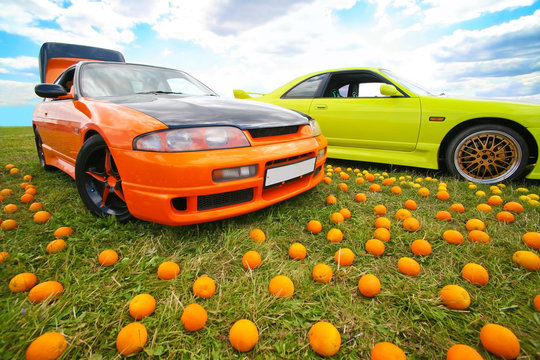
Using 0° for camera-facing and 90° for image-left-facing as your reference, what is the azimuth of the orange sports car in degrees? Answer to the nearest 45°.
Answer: approximately 315°

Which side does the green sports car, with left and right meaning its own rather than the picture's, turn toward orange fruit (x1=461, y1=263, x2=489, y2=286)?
right

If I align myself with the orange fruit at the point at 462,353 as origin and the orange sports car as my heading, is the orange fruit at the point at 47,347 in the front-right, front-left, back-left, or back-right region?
front-left

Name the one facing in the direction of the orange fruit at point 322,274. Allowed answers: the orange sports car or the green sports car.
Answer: the orange sports car

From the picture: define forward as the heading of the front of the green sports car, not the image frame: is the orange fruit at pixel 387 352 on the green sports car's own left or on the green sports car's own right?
on the green sports car's own right

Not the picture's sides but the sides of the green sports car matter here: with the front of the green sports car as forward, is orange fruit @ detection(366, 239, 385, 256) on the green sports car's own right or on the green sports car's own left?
on the green sports car's own right

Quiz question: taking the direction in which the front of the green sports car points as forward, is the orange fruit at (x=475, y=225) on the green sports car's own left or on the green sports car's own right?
on the green sports car's own right

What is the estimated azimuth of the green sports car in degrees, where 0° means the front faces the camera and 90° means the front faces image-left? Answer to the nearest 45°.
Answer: approximately 270°

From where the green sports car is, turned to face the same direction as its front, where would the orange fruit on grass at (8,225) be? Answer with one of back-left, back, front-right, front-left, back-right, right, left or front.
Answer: back-right

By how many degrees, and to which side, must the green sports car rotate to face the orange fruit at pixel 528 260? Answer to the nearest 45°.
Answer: approximately 90° to its right

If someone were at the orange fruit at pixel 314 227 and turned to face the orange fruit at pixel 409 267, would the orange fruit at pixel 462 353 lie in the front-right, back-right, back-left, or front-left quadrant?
front-right

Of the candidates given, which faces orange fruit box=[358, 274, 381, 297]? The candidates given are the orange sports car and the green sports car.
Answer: the orange sports car

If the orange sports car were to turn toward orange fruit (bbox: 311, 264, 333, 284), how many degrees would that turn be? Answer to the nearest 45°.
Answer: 0° — it already faces it

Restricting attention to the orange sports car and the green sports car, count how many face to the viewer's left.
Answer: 0

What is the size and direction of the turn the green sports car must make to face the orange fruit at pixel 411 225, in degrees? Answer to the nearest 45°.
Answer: approximately 90° to its right

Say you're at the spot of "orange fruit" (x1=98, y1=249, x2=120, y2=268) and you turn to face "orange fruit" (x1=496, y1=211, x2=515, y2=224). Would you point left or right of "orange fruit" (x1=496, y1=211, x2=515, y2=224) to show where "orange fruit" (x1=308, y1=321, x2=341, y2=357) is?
right

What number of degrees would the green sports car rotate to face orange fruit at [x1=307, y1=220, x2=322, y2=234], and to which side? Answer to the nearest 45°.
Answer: approximately 90° to its right
